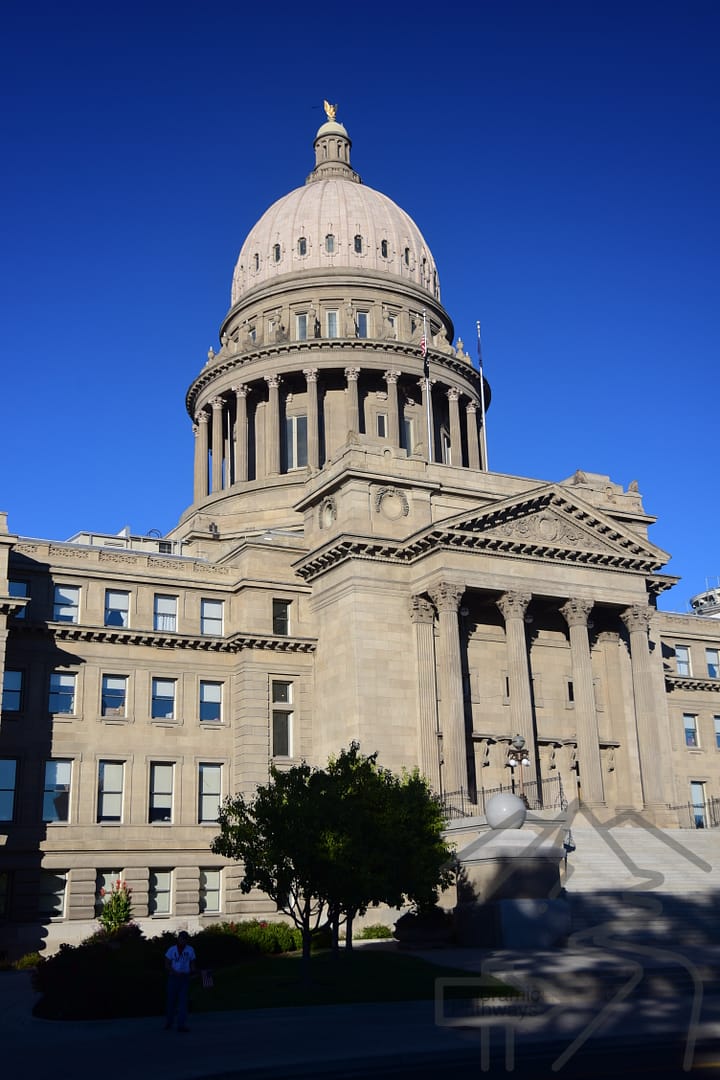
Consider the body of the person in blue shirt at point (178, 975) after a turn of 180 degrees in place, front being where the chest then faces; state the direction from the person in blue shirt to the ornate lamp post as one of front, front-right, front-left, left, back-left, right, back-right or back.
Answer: front-right

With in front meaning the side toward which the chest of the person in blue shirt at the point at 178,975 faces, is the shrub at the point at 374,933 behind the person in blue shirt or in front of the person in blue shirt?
behind

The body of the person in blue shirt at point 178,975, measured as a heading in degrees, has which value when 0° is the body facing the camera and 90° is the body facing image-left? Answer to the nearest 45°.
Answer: approximately 0°
